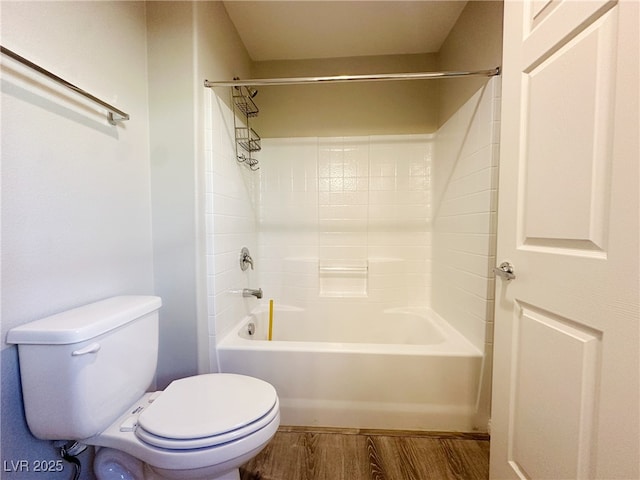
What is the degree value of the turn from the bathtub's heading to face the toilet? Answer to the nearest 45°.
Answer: approximately 45° to its right

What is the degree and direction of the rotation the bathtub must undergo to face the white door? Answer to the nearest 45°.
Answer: approximately 45° to its left

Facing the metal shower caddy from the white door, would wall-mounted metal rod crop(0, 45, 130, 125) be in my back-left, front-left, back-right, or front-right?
front-left

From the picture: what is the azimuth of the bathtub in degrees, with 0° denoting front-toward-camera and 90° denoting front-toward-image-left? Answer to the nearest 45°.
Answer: approximately 0°

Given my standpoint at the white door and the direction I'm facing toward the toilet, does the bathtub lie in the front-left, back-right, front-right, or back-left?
front-right
